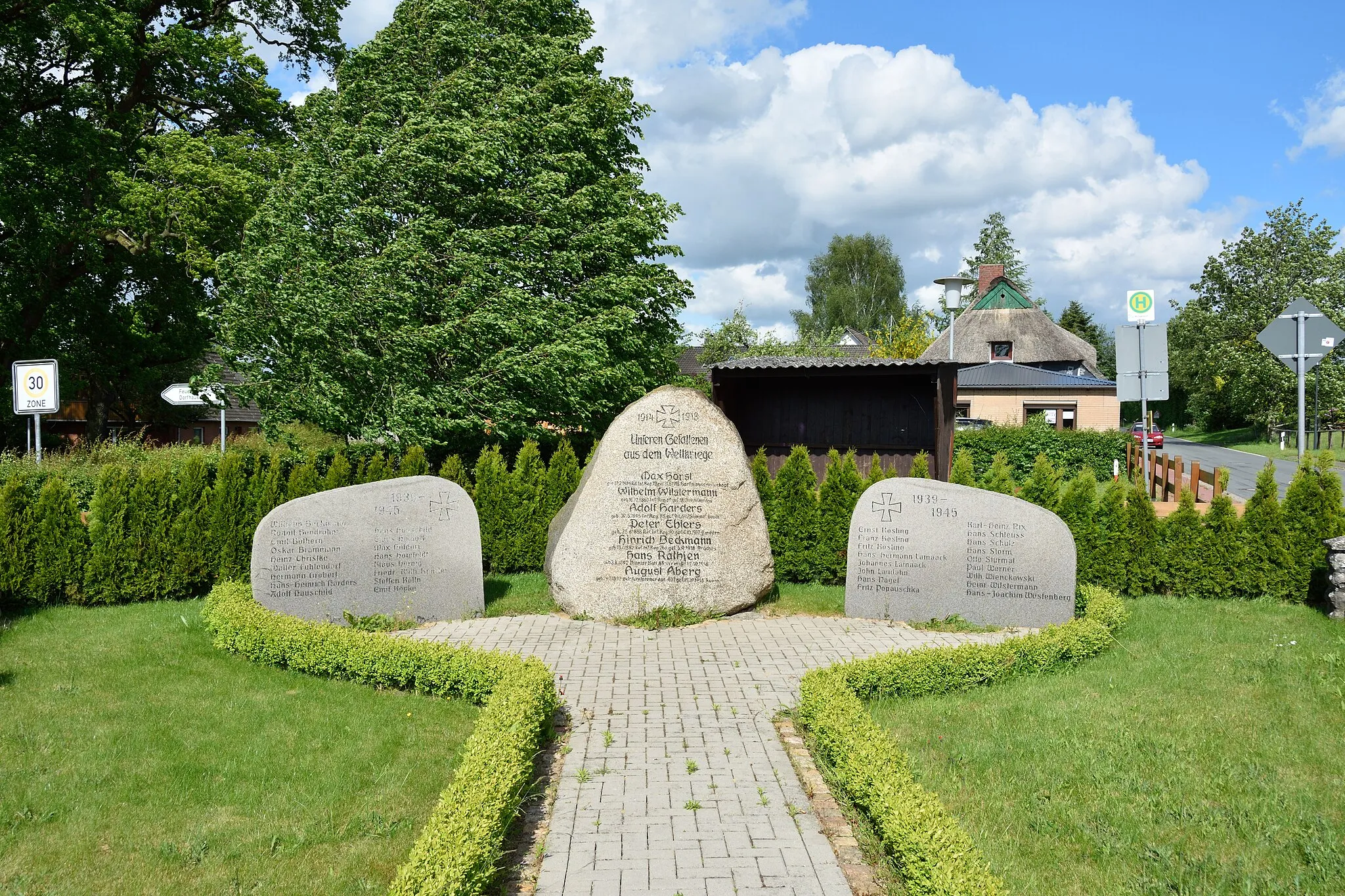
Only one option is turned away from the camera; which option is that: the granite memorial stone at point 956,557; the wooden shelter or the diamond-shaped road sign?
the diamond-shaped road sign

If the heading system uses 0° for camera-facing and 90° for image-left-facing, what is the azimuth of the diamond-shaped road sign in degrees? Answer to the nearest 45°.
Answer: approximately 180°

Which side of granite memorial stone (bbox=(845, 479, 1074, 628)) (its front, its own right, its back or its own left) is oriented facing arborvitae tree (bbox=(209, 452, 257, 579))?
right

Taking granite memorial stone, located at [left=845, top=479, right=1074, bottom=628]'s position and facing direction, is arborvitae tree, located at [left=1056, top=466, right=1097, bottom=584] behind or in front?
behind

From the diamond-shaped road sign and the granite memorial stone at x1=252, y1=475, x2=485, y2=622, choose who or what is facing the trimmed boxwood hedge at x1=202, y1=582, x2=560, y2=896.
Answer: the granite memorial stone

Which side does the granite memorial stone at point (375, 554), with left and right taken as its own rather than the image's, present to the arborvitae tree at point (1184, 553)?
left

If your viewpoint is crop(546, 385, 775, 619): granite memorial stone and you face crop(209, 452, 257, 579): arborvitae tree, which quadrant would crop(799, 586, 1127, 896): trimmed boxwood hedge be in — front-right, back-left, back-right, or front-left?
back-left

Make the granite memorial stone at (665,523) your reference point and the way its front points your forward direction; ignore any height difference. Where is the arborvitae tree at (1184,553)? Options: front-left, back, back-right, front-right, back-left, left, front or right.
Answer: left
